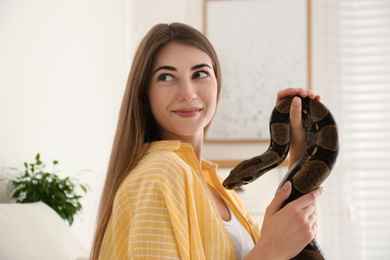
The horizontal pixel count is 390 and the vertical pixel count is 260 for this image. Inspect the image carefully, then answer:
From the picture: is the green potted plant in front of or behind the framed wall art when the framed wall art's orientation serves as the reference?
in front

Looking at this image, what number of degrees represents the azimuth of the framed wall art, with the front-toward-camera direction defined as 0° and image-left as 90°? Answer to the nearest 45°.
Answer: approximately 0°

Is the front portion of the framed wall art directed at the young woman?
yes
